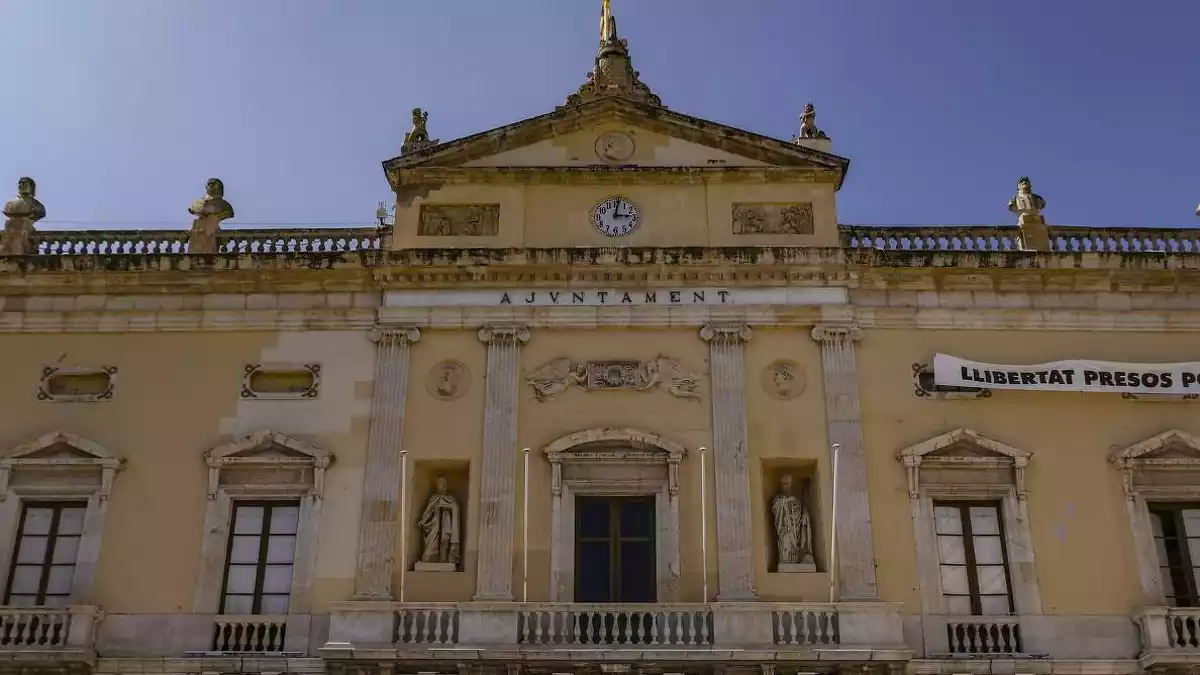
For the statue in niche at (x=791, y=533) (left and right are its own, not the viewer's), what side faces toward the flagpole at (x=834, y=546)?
left

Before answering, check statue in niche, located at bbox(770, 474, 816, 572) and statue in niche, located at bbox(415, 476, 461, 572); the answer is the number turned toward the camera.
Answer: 2

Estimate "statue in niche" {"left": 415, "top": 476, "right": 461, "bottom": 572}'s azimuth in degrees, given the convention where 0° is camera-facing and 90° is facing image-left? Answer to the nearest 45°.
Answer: approximately 0°

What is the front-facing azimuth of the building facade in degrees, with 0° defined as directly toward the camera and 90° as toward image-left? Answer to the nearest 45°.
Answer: approximately 0°

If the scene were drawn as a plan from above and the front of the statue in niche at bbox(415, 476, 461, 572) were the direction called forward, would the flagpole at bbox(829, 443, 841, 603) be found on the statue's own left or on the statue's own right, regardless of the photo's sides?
on the statue's own left
